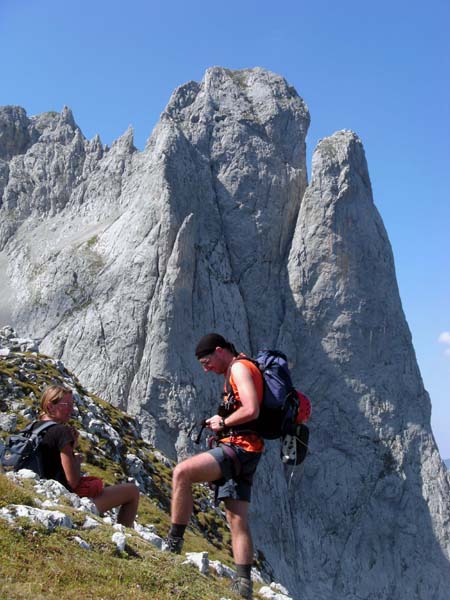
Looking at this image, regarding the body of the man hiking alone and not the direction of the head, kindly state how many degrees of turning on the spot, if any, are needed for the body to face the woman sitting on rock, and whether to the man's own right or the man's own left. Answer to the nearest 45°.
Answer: approximately 45° to the man's own right

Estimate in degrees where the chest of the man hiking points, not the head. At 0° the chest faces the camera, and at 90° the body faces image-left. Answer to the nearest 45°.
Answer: approximately 90°

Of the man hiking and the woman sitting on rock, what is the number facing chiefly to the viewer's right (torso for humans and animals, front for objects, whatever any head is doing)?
1

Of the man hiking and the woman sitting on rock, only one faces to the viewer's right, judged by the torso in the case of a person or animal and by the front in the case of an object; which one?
the woman sitting on rock

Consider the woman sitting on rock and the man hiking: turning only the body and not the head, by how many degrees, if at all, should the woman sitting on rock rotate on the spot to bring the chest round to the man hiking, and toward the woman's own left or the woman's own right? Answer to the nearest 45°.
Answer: approximately 45° to the woman's own right

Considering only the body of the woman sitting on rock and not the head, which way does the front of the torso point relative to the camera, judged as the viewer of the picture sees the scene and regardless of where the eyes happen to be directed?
to the viewer's right

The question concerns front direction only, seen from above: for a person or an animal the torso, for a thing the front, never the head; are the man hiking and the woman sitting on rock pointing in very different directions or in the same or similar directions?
very different directions
